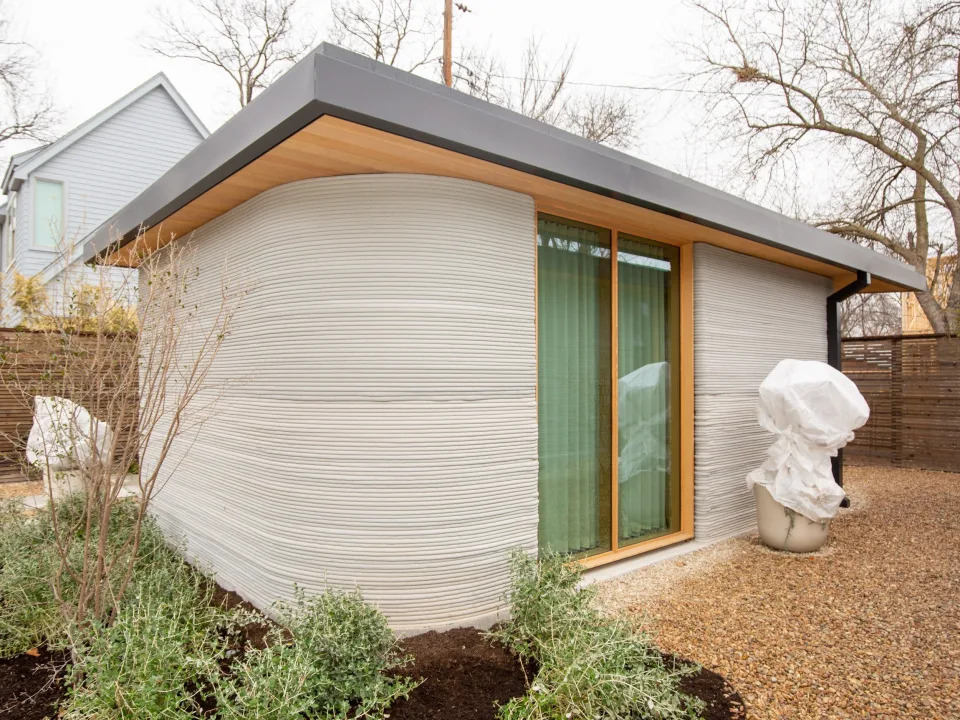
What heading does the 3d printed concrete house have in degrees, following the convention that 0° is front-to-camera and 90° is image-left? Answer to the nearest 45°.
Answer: approximately 315°

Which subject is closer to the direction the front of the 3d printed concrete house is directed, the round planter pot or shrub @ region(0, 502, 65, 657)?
the round planter pot

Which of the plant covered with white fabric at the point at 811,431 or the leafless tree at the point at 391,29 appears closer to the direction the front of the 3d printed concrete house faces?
the plant covered with white fabric

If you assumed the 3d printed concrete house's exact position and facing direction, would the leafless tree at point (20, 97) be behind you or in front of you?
behind

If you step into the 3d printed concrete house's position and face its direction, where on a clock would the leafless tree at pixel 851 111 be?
The leafless tree is roughly at 9 o'clock from the 3d printed concrete house.

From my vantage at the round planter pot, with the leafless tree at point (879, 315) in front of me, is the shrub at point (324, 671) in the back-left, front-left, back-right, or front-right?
back-left

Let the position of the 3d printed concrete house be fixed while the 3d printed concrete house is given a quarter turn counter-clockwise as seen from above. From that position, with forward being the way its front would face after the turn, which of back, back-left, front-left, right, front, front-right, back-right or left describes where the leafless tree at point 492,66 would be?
front-left
